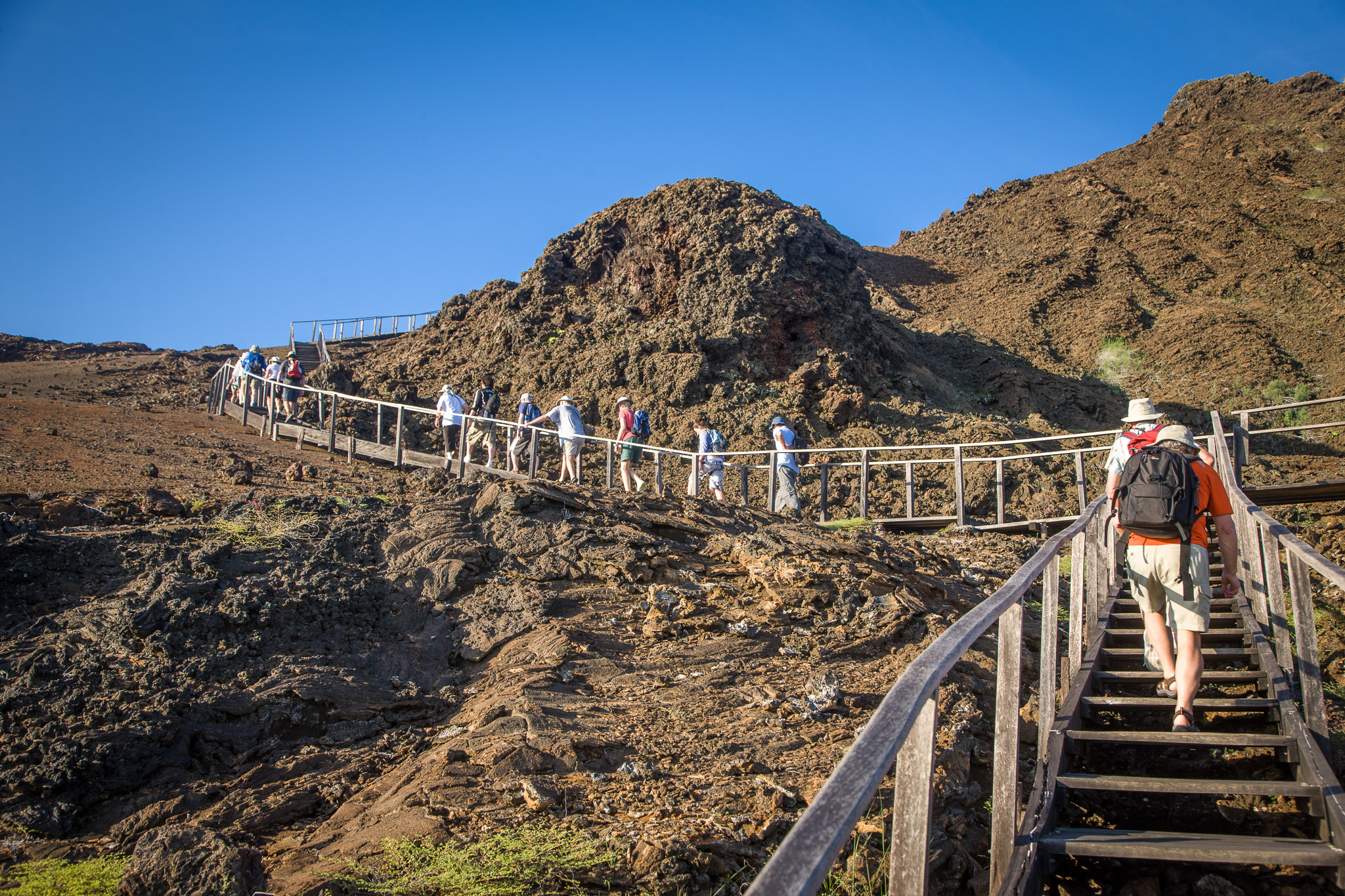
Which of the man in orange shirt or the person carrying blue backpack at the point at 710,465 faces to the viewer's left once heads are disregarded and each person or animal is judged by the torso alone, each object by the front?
the person carrying blue backpack

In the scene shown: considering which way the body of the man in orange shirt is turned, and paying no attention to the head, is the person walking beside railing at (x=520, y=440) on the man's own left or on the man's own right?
on the man's own left

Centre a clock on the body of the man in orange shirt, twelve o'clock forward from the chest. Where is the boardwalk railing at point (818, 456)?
The boardwalk railing is roughly at 11 o'clock from the man in orange shirt.

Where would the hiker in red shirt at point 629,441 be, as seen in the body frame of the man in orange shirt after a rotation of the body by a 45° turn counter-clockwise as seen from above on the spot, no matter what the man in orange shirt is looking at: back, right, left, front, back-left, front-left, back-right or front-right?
front

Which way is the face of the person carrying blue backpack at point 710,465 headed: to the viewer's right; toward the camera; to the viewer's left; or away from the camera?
to the viewer's left

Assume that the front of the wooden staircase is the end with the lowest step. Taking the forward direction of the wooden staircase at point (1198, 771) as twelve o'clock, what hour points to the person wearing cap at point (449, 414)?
The person wearing cap is roughly at 4 o'clock from the wooden staircase.

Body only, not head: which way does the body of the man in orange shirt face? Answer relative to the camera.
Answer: away from the camera

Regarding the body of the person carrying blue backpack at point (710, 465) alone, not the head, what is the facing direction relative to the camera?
to the viewer's left

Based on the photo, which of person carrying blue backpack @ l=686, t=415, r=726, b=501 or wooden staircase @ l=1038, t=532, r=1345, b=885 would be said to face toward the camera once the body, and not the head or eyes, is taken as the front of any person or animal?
the wooden staircase

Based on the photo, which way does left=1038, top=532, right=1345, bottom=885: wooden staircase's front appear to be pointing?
toward the camera

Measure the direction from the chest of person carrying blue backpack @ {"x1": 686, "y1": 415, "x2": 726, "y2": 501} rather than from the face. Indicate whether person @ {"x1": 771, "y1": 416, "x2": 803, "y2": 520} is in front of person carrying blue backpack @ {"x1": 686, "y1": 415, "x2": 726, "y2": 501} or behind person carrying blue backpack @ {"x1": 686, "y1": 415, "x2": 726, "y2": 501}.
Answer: behind

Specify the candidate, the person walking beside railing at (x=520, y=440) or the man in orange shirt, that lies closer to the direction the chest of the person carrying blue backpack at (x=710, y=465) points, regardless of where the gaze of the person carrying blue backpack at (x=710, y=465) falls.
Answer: the person walking beside railing
